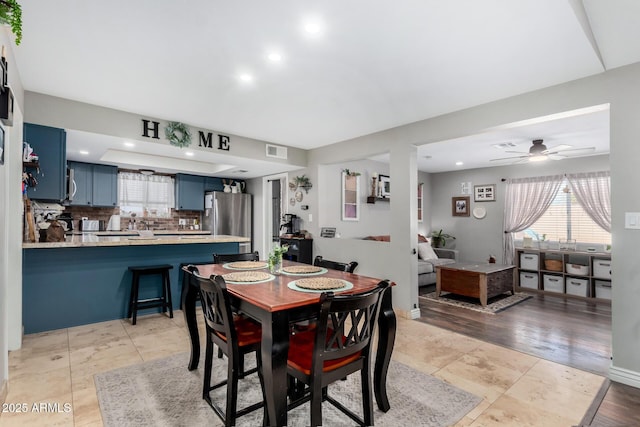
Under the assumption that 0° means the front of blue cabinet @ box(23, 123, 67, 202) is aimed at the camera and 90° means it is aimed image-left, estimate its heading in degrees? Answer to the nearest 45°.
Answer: approximately 270°

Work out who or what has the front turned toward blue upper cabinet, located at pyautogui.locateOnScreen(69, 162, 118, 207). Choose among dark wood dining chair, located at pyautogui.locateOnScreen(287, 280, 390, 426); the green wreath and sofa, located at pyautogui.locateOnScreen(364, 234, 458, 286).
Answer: the dark wood dining chair

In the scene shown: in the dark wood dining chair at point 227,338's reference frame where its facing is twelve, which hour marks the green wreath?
The green wreath is roughly at 10 o'clock from the dark wood dining chair.

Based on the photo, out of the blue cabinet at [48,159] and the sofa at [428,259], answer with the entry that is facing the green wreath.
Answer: the blue cabinet

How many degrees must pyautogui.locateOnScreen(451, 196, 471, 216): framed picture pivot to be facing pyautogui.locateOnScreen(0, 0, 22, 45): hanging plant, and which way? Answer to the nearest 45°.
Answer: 0° — it already faces it

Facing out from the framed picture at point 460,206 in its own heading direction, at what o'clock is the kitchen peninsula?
The kitchen peninsula is roughly at 1 o'clock from the framed picture.

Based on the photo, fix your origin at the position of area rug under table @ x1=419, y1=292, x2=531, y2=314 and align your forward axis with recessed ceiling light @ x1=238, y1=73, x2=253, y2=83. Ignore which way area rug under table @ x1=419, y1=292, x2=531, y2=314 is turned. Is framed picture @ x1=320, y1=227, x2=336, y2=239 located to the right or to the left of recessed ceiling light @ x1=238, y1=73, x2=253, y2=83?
right

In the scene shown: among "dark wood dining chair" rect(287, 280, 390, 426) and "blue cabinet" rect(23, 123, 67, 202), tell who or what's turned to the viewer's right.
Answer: the blue cabinet

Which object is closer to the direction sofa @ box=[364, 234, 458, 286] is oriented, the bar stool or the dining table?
the dining table

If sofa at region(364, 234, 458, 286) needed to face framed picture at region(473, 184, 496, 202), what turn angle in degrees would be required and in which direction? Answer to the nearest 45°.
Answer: approximately 90° to its left
